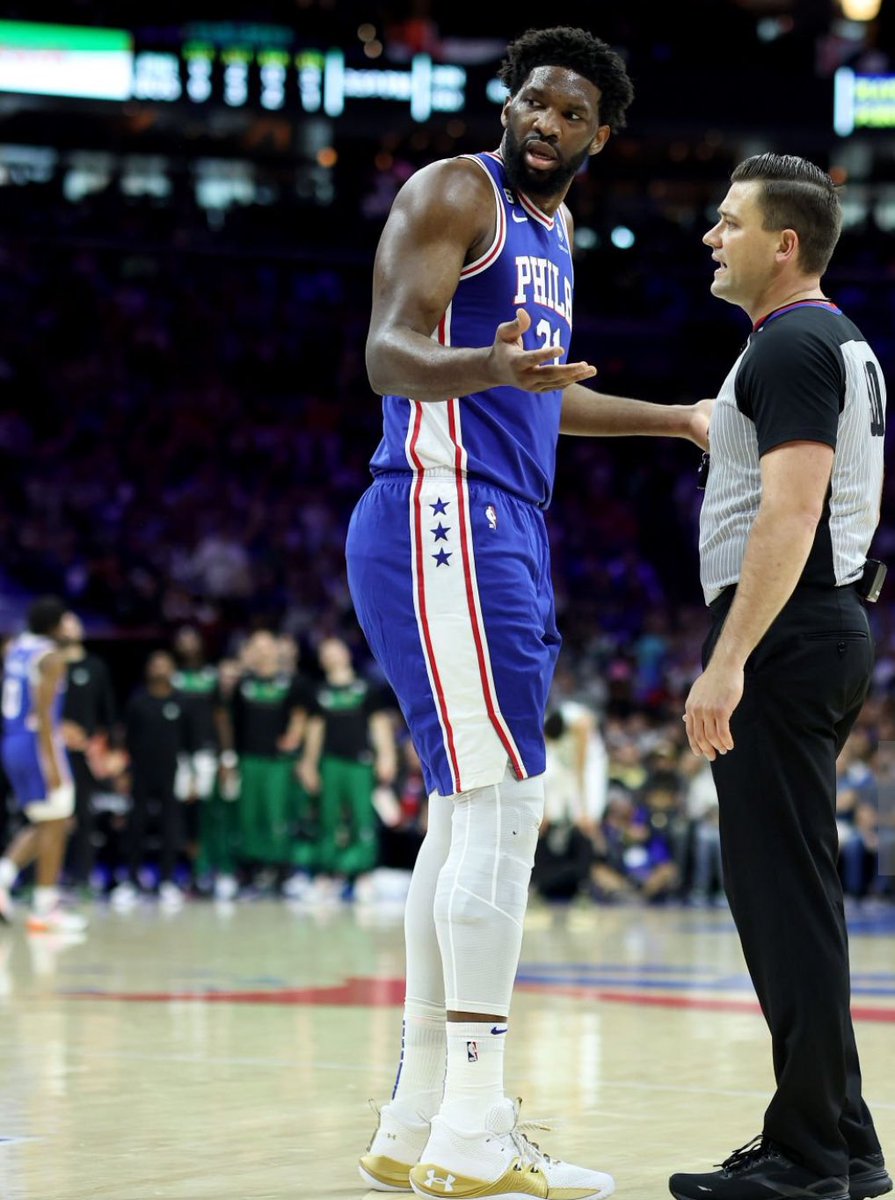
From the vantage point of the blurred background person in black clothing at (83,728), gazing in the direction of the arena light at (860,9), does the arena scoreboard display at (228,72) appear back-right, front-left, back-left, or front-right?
front-left

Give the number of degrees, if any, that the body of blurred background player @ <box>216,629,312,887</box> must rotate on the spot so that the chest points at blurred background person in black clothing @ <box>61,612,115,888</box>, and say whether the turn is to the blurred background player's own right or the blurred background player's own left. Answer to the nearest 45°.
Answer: approximately 45° to the blurred background player's own right

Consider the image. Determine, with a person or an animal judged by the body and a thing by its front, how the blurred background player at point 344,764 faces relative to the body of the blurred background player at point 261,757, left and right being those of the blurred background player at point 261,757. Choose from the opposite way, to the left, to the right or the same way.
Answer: the same way

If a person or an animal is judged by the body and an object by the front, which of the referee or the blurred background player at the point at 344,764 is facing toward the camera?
the blurred background player

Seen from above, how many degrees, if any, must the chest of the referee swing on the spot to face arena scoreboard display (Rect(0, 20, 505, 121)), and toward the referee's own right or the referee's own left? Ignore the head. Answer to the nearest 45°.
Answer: approximately 90° to the referee's own right

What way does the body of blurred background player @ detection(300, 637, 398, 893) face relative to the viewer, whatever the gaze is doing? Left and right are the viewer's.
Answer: facing the viewer

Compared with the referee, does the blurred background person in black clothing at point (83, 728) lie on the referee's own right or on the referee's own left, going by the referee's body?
on the referee's own right

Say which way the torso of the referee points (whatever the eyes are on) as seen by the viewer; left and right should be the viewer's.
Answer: facing to the left of the viewer

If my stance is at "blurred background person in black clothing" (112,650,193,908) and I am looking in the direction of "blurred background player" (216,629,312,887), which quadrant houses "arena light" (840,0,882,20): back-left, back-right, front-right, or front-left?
front-left

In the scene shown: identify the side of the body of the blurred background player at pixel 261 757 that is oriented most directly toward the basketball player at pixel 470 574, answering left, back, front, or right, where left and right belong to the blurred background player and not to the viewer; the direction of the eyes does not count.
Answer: front

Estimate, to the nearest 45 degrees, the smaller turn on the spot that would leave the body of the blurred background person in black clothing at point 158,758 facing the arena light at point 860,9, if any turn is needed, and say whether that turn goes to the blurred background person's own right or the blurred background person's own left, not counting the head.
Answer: approximately 135° to the blurred background person's own left

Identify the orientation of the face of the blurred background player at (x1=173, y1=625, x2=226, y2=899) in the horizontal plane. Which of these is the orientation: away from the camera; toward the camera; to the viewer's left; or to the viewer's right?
toward the camera

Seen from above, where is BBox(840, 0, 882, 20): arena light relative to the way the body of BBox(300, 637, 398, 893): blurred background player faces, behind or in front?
behind

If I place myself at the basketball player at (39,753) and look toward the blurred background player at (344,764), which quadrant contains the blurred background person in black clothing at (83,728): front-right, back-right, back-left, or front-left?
front-left

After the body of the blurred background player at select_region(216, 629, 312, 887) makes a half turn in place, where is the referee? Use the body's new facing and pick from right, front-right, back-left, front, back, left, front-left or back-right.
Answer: back

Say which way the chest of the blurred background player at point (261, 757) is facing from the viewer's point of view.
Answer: toward the camera

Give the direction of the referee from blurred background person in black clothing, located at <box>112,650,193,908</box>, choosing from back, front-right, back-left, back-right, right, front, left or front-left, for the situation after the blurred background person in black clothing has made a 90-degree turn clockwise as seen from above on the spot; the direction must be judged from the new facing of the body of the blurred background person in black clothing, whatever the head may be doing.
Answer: left
